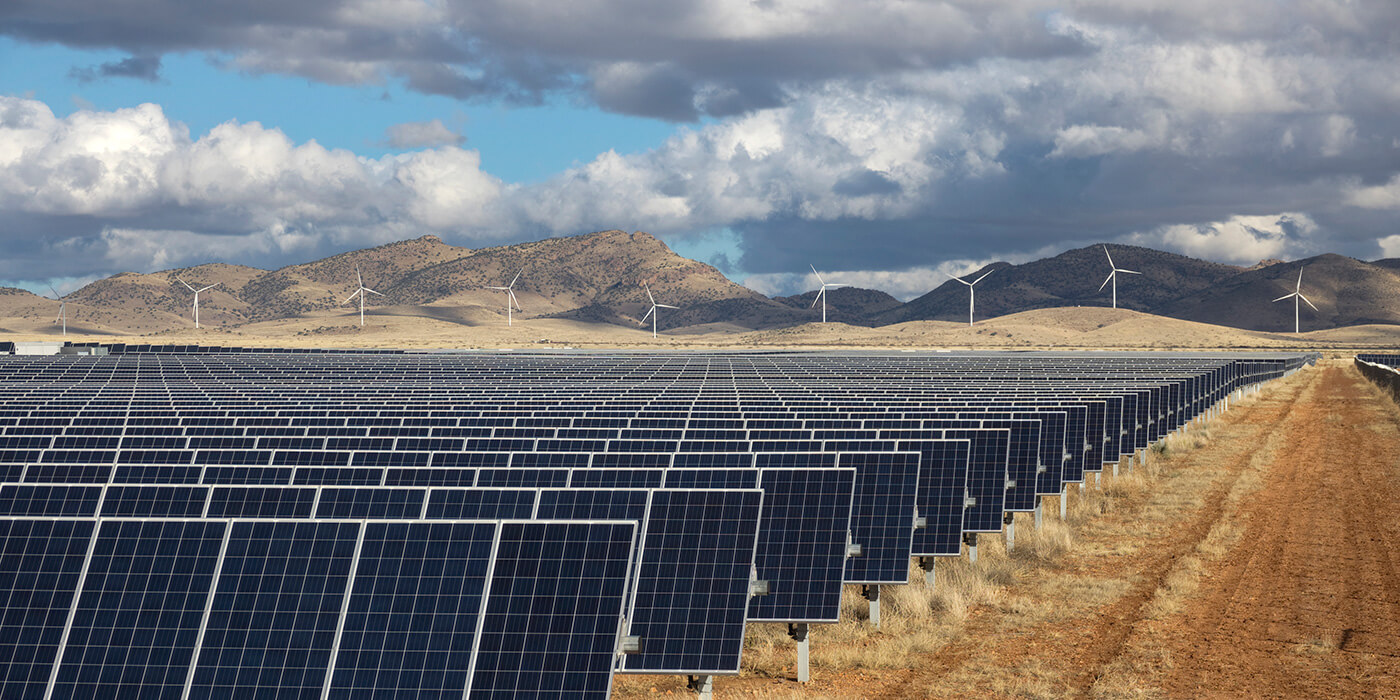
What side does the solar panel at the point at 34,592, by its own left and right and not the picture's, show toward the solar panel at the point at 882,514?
left

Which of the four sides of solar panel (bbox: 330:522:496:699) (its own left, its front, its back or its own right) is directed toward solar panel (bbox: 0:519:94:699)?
right

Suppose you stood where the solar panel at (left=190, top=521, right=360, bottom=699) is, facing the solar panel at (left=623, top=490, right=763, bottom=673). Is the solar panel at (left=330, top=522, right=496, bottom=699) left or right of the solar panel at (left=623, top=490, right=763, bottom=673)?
right

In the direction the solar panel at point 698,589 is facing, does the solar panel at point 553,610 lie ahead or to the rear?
ahead

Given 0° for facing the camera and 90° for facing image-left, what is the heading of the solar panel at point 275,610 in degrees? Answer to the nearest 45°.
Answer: approximately 0°

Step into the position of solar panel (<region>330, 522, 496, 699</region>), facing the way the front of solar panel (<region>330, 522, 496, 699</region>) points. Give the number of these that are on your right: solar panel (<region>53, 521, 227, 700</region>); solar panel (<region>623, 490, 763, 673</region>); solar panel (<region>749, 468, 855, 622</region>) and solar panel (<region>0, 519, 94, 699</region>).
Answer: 2

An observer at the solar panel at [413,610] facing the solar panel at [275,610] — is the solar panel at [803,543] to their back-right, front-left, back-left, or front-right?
back-right

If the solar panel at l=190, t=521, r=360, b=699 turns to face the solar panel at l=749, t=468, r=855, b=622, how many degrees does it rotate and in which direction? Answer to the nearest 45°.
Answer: approximately 135° to its left

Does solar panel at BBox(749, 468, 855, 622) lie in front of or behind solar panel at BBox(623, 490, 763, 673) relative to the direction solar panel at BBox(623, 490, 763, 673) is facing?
behind

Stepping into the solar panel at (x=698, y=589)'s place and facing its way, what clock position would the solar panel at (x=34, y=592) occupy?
the solar panel at (x=34, y=592) is roughly at 2 o'clock from the solar panel at (x=698, y=589).

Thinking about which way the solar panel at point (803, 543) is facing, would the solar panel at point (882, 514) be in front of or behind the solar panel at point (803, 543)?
behind

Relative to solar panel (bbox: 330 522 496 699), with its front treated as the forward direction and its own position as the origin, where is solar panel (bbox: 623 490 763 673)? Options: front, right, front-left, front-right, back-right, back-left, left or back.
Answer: back-left
